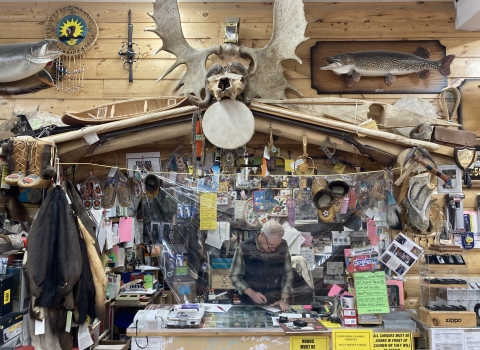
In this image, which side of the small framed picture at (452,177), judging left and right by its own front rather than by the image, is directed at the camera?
front

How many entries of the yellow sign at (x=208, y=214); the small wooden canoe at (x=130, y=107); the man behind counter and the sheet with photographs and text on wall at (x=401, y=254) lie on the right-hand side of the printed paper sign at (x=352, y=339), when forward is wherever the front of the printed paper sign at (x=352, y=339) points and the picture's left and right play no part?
3

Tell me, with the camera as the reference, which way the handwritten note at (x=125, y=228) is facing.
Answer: facing the viewer

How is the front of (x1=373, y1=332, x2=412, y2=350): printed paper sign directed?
toward the camera

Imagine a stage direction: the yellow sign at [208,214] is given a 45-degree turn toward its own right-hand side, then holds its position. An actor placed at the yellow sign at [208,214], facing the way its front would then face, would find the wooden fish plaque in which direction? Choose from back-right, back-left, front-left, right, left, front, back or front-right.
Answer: back-left

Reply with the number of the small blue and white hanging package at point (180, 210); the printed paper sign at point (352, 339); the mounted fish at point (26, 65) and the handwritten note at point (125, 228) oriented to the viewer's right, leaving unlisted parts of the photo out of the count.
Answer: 1

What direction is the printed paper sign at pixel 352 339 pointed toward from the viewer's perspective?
toward the camera

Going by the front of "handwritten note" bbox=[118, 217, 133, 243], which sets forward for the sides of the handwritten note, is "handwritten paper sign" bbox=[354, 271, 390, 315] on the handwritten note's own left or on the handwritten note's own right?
on the handwritten note's own left

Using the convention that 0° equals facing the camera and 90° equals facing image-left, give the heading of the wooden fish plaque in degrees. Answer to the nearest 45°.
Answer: approximately 0°

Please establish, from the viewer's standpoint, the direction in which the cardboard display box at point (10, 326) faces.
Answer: facing the viewer and to the right of the viewer

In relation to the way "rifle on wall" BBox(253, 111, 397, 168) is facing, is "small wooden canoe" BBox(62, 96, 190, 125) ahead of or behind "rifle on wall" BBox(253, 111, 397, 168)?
ahead

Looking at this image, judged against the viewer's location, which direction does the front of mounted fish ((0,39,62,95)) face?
facing to the right of the viewer
